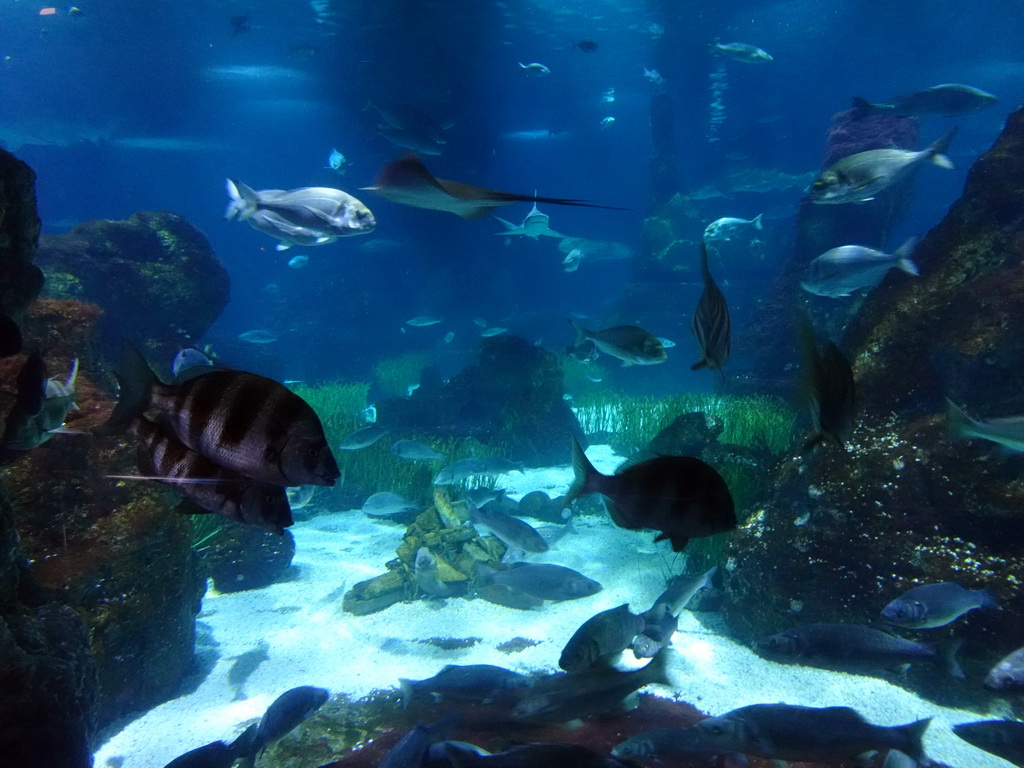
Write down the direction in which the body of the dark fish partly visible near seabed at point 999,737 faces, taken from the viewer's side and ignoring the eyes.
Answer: to the viewer's left

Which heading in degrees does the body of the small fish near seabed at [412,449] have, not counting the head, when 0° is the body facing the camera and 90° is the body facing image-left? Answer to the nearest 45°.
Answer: approximately 90°

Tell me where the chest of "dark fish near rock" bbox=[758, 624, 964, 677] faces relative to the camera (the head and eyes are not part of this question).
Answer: to the viewer's left

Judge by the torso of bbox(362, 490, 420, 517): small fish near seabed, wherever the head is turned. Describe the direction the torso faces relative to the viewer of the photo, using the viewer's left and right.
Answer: facing to the left of the viewer

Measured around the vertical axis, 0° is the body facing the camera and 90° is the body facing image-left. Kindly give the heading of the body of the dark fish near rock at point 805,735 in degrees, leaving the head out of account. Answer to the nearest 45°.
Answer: approximately 90°

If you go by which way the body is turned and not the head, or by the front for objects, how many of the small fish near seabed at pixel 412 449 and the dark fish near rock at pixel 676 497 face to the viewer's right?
1

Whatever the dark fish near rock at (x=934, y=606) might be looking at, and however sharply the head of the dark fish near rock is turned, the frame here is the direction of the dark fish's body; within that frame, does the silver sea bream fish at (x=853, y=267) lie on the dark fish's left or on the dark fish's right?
on the dark fish's right

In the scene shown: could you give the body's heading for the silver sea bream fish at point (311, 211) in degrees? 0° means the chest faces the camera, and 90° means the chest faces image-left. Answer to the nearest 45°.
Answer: approximately 270°

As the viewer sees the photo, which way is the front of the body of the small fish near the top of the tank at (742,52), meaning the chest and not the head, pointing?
to the viewer's right

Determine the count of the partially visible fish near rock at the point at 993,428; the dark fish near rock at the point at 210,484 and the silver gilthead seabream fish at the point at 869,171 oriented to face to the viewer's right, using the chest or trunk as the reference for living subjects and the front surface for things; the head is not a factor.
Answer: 2

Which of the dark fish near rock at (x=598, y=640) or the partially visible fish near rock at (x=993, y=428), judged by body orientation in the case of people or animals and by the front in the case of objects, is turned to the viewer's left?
the dark fish near rock
